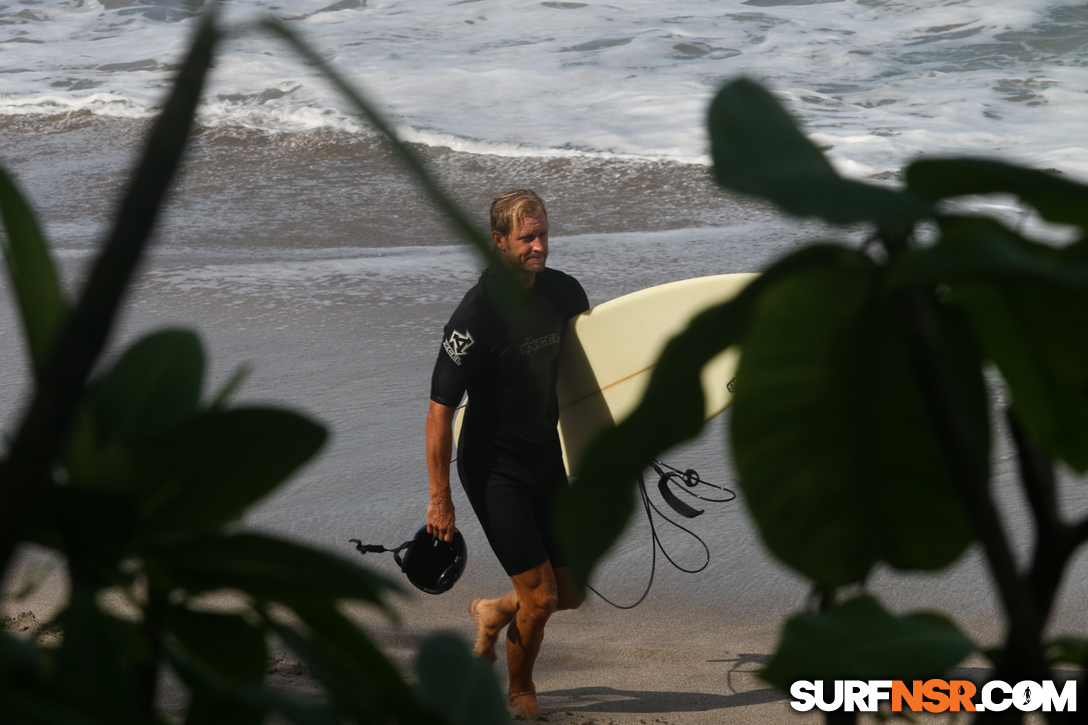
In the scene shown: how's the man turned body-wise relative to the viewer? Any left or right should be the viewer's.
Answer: facing the viewer and to the right of the viewer
